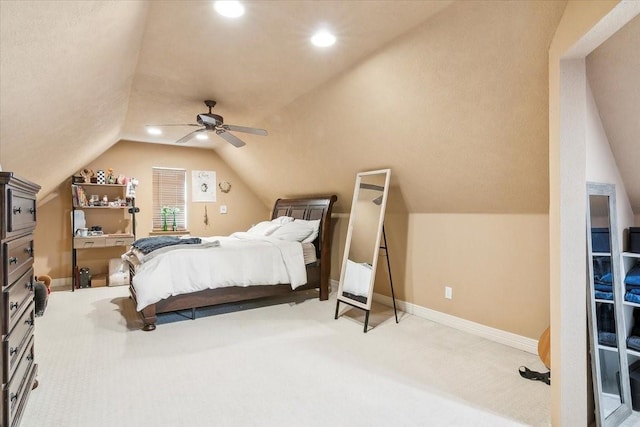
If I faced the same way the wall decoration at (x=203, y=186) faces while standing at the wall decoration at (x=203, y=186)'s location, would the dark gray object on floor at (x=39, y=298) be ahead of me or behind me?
ahead

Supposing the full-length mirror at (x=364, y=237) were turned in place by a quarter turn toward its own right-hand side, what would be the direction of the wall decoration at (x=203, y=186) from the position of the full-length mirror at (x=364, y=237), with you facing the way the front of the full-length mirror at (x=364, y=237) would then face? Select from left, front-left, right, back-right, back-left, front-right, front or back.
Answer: front

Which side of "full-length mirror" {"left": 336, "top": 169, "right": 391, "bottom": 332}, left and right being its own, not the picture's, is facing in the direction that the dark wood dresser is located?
front

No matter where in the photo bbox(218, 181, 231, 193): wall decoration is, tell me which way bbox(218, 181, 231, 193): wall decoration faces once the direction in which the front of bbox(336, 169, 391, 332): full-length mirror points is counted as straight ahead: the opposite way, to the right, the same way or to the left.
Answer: to the left

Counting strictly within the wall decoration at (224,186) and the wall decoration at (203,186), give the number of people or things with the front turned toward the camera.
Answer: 2

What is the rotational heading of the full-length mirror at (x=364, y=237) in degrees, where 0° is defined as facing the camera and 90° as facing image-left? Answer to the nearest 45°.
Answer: approximately 45°

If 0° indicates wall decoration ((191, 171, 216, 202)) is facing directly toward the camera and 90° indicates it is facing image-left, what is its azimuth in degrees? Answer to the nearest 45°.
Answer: approximately 0°

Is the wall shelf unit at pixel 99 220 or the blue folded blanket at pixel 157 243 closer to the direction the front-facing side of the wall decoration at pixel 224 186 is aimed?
the blue folded blanket

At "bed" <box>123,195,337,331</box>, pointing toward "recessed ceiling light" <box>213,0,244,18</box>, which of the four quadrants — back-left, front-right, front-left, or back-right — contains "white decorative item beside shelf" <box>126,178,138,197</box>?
back-right

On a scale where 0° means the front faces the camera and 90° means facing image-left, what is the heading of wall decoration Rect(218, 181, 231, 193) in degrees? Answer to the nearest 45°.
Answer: approximately 0°

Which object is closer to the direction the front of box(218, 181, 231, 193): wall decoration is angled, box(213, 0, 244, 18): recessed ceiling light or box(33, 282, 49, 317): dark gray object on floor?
the recessed ceiling light

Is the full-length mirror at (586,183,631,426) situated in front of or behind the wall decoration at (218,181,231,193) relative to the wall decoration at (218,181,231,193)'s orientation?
in front

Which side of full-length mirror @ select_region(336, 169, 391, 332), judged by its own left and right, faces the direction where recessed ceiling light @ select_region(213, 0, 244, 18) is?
front

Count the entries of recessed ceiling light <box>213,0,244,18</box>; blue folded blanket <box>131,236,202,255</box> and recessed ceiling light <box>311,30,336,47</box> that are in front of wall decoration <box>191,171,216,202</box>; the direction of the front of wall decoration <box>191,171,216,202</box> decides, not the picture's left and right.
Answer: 3
